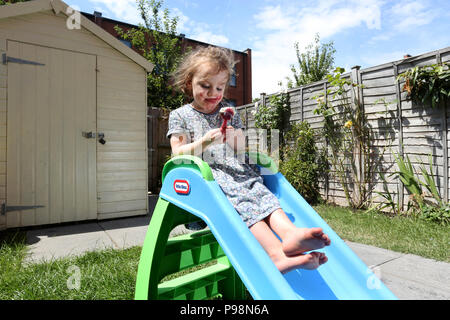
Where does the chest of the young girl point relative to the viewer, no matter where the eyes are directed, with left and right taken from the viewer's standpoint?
facing the viewer and to the right of the viewer

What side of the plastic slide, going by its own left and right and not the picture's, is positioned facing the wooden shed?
back

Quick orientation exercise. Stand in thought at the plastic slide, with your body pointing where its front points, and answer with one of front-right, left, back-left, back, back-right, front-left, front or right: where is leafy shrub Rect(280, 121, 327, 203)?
back-left

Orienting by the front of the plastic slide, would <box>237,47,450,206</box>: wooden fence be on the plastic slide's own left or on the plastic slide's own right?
on the plastic slide's own left

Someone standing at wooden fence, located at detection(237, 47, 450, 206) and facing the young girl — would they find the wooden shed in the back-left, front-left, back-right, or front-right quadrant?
front-right

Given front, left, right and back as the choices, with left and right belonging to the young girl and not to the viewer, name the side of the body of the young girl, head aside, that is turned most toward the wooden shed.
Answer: back

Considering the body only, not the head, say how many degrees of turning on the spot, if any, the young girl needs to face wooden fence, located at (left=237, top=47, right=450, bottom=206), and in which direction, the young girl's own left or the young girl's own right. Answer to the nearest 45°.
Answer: approximately 90° to the young girl's own left

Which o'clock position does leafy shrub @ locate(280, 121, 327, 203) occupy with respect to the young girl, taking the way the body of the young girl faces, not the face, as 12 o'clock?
The leafy shrub is roughly at 8 o'clock from the young girl.

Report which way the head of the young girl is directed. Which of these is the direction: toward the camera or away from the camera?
toward the camera
